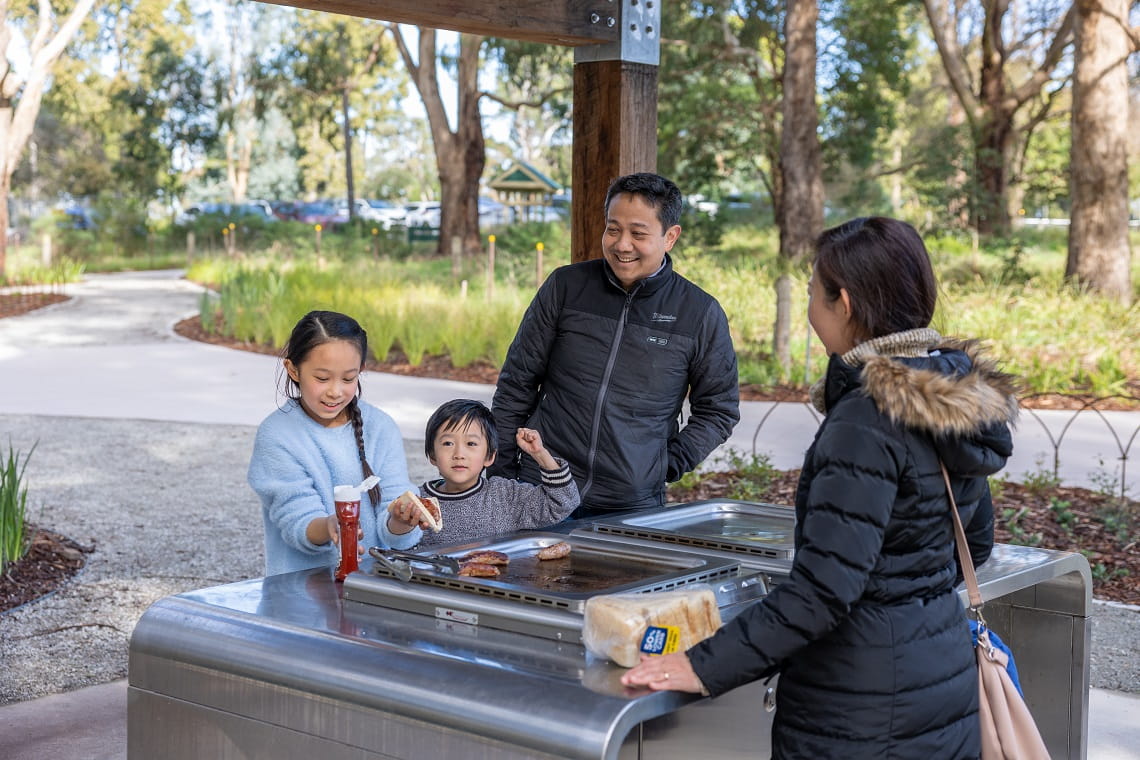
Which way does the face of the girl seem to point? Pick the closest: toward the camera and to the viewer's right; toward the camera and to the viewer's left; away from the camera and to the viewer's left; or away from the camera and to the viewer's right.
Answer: toward the camera and to the viewer's right

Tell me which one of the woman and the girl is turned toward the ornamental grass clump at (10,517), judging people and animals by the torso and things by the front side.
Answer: the woman

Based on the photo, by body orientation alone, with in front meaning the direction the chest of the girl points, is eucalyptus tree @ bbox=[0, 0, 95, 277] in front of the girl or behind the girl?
behind

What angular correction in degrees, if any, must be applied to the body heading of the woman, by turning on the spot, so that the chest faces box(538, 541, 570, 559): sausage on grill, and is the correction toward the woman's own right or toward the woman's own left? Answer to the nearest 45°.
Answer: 0° — they already face it

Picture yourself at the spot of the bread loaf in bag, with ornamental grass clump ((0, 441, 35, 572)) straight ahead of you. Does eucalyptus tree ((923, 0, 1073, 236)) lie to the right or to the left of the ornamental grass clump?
right

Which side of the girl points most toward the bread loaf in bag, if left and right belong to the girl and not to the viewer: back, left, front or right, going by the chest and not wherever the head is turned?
front

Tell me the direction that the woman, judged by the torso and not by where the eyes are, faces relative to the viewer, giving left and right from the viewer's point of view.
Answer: facing away from the viewer and to the left of the viewer

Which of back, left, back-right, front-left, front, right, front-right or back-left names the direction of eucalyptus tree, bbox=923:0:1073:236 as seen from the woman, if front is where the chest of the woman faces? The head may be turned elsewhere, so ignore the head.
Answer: front-right

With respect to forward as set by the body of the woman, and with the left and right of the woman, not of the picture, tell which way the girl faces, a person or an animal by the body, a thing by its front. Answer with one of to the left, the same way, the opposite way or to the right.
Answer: the opposite way

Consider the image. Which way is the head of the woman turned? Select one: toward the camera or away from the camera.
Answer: away from the camera

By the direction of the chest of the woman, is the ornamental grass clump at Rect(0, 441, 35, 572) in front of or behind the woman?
in front

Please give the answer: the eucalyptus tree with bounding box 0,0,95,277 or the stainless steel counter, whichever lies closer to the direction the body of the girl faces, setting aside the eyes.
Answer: the stainless steel counter

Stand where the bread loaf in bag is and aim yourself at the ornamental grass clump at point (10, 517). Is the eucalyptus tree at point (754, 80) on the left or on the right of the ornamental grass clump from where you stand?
right

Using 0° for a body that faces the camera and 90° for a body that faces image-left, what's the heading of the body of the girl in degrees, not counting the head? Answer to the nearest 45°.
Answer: approximately 315°

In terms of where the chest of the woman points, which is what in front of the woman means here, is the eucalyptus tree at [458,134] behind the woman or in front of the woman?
in front
